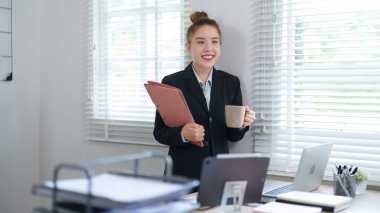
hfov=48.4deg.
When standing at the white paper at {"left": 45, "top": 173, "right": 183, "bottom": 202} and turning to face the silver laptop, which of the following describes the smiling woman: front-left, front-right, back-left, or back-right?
front-left

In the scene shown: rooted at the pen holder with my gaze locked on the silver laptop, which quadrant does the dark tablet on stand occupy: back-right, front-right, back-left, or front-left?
front-left

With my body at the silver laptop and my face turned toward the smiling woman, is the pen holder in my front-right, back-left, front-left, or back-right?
back-right

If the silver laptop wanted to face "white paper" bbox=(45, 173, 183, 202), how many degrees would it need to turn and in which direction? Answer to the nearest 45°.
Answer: approximately 90° to its left

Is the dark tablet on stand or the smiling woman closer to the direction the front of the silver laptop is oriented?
the smiling woman

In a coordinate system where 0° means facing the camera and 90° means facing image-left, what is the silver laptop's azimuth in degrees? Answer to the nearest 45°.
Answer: approximately 135°

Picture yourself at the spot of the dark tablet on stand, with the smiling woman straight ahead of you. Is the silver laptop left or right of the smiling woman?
right
